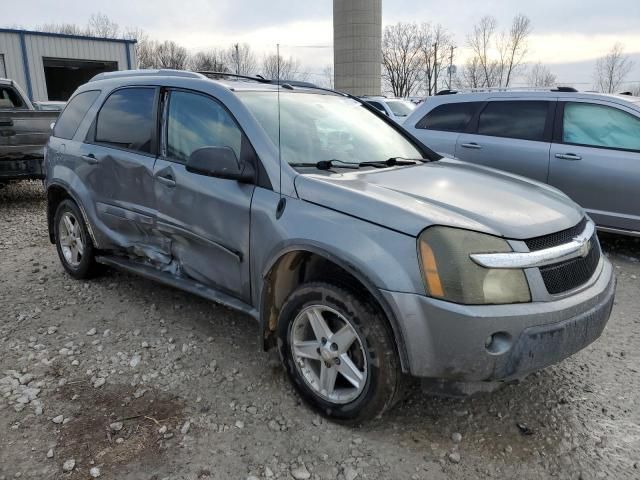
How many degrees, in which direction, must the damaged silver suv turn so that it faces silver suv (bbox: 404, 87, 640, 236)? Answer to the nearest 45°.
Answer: approximately 90° to its left

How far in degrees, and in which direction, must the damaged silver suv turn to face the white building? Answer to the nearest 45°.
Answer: approximately 180°

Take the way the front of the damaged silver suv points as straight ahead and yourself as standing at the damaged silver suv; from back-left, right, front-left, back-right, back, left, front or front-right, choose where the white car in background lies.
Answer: back-left

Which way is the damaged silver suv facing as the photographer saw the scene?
facing the viewer and to the right of the viewer

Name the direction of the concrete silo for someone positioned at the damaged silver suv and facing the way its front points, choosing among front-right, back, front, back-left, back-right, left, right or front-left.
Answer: back-left

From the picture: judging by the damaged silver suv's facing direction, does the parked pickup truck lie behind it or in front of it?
behind
